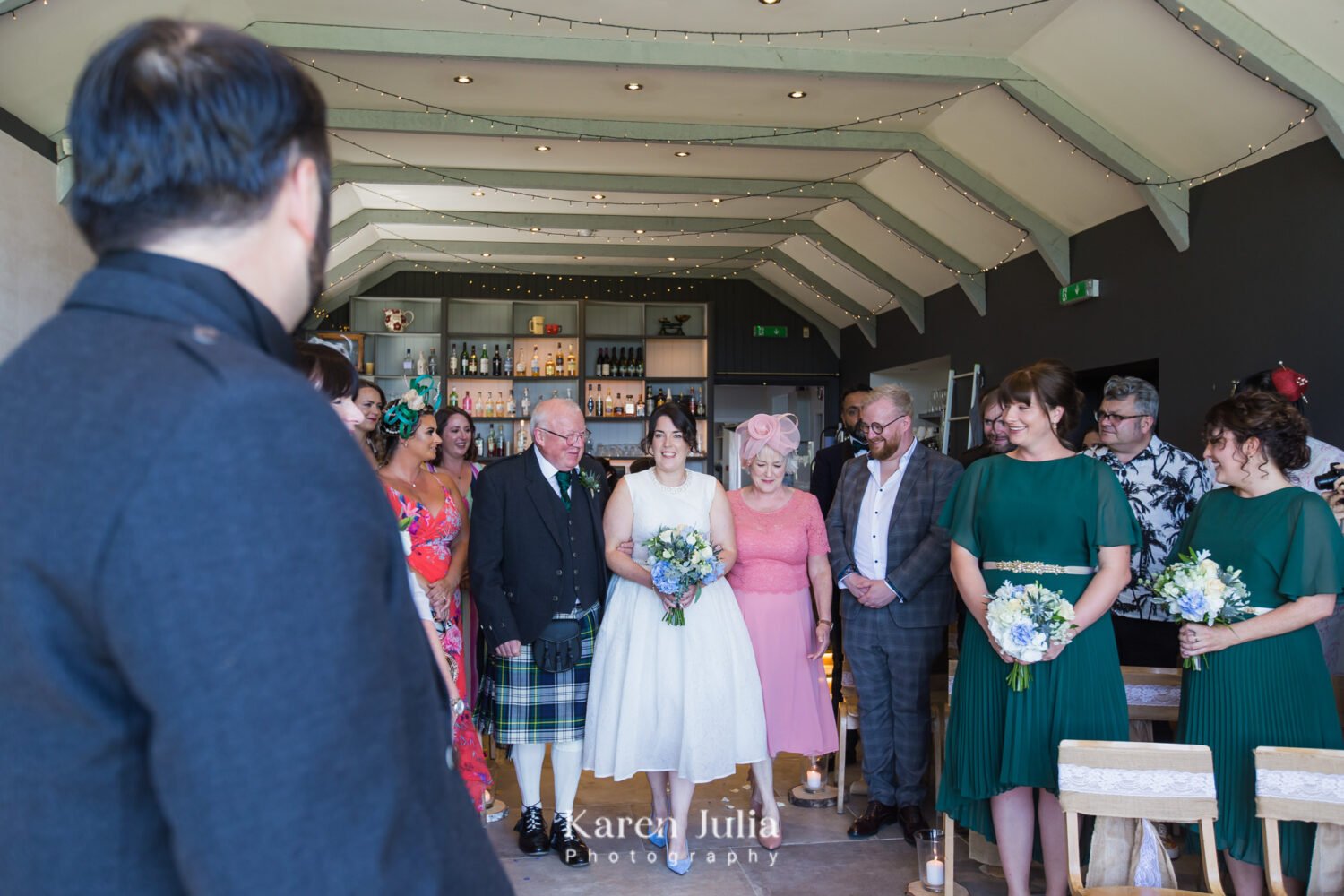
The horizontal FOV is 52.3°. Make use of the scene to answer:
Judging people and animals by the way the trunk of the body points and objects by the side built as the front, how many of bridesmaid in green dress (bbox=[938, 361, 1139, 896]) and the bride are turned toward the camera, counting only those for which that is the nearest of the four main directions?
2

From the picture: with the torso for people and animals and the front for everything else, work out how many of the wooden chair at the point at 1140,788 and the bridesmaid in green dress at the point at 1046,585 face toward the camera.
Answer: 2

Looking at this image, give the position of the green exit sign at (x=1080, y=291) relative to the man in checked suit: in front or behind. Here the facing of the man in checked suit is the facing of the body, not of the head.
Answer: behind

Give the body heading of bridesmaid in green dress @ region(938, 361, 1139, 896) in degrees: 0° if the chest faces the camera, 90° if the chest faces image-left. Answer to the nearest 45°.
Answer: approximately 0°

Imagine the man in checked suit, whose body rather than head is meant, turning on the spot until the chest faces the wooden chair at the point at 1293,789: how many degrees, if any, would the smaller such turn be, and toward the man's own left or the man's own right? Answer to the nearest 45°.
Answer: approximately 90° to the man's own left

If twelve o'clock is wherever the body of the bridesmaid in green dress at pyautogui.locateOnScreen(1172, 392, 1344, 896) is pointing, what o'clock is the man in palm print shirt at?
The man in palm print shirt is roughly at 4 o'clock from the bridesmaid in green dress.

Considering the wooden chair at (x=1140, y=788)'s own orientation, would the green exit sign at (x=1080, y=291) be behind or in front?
behind

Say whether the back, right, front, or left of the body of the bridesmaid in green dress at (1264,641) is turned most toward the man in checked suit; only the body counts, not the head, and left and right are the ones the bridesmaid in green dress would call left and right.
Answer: right

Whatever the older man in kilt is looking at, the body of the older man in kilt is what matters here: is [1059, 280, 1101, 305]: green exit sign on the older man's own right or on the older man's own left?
on the older man's own left
